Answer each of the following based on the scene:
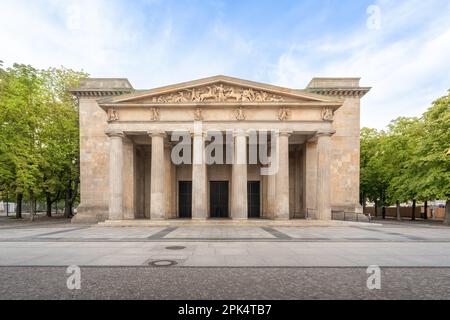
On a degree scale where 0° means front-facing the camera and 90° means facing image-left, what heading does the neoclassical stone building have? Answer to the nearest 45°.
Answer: approximately 0°
